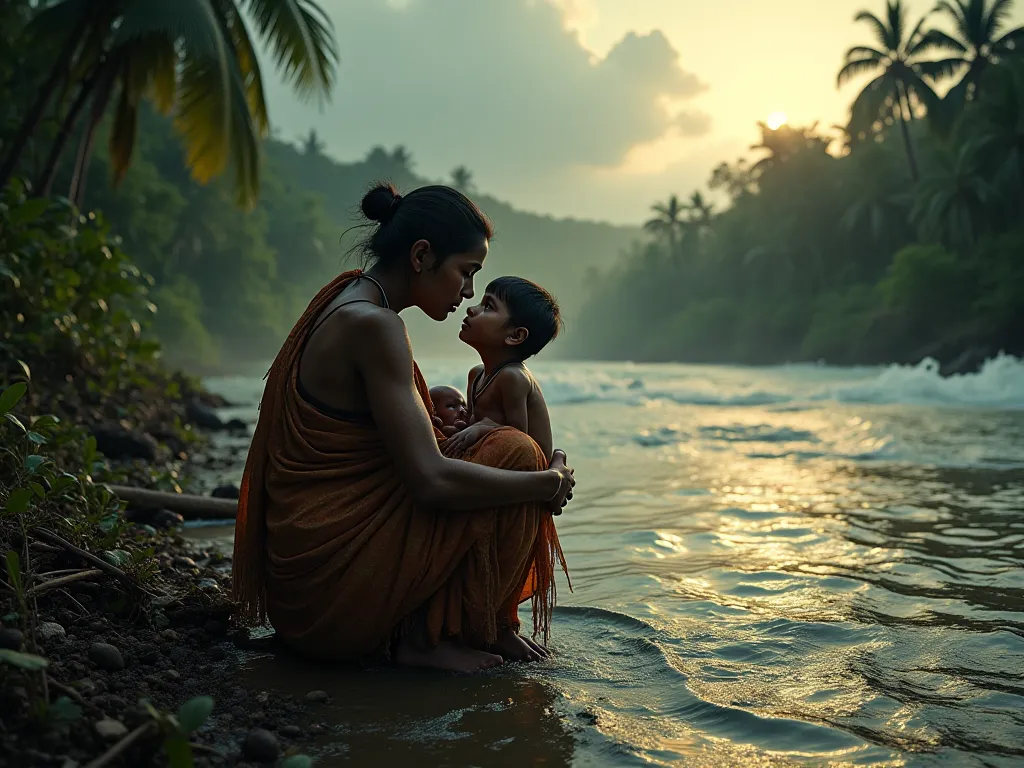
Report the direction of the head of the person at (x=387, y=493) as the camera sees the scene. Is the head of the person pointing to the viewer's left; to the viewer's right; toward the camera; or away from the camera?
to the viewer's right

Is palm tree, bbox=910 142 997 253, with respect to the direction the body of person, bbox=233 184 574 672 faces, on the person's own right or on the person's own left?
on the person's own left

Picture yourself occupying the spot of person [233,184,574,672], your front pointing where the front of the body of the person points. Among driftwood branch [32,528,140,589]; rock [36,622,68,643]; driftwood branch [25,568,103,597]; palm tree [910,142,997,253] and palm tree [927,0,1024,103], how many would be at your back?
3

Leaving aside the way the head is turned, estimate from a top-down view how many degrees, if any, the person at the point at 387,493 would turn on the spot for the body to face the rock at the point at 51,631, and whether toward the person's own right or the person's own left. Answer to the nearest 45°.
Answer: approximately 180°

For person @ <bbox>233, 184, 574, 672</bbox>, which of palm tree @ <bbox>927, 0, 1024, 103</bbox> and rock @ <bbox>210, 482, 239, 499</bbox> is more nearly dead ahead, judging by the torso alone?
the palm tree

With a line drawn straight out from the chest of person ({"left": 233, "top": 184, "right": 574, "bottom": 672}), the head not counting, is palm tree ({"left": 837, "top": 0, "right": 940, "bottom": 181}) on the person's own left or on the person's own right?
on the person's own left

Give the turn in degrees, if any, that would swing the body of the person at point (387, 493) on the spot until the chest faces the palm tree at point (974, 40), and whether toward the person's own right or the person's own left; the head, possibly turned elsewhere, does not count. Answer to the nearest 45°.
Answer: approximately 45° to the person's own left

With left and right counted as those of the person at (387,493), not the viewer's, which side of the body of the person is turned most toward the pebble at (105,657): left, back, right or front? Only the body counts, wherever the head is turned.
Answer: back

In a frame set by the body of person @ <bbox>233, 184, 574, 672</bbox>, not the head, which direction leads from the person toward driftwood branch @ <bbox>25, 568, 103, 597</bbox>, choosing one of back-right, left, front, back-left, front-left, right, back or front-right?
back

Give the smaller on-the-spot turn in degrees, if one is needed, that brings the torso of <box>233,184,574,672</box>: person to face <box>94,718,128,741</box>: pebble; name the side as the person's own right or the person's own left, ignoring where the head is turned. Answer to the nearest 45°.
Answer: approximately 135° to the person's own right

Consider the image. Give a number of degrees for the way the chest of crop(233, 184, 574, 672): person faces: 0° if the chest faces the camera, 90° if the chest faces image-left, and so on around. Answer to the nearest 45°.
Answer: approximately 270°

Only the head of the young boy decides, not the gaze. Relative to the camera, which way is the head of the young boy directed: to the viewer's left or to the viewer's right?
to the viewer's left

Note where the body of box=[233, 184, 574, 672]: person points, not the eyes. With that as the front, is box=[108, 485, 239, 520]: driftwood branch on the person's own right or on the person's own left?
on the person's own left
